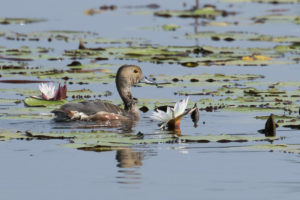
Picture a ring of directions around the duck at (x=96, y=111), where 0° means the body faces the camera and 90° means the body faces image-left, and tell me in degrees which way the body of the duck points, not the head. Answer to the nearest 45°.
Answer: approximately 270°

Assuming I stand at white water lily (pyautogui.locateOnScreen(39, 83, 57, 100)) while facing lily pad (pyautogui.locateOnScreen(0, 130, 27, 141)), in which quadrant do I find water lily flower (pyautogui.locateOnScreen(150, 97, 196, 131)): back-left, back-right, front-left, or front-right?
front-left

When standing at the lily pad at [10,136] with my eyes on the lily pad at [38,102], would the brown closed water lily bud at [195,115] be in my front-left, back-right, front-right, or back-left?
front-right

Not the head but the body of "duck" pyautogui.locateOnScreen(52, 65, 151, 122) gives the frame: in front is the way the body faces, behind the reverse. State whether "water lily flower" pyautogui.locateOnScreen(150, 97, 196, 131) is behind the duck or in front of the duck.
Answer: in front

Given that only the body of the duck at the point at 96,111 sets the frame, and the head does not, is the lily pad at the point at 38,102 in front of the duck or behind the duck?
behind

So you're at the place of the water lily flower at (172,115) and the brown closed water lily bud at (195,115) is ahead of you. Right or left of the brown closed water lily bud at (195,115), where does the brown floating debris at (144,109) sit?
left

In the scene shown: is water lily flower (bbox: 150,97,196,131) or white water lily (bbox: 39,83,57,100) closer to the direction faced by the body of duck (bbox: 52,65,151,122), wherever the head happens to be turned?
the water lily flower

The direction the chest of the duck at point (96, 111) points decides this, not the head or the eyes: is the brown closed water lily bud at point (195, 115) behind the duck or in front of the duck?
in front

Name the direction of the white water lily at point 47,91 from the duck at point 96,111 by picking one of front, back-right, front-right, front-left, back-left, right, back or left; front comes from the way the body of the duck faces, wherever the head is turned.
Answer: back-left

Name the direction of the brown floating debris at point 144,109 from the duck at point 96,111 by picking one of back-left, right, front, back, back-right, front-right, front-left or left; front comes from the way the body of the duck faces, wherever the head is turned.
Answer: front-left

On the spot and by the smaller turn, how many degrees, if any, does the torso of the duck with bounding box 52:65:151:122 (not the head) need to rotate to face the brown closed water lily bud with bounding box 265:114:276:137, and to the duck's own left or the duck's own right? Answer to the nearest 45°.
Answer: approximately 45° to the duck's own right

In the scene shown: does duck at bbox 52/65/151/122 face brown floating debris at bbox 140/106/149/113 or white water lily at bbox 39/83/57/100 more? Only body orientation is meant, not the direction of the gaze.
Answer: the brown floating debris
